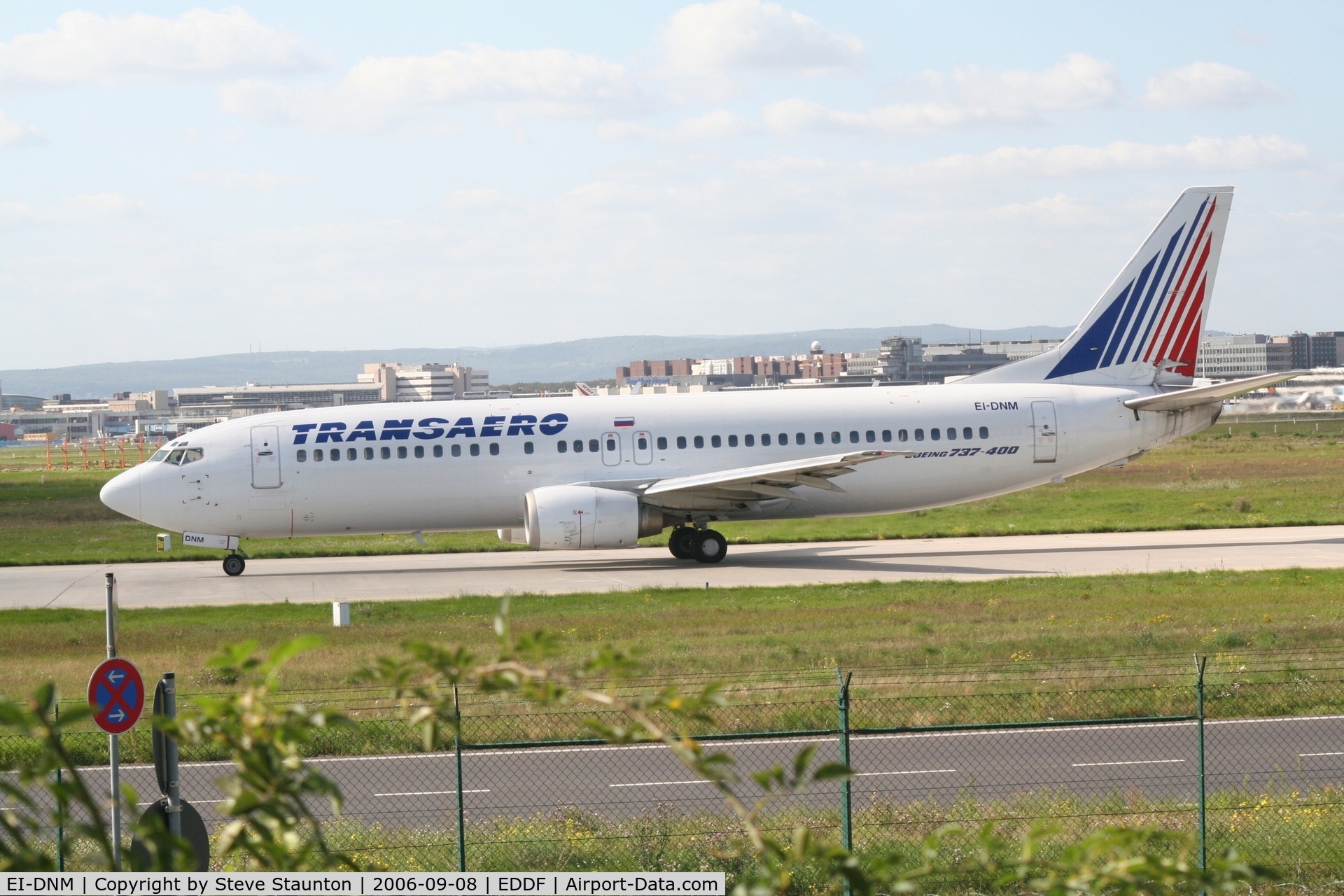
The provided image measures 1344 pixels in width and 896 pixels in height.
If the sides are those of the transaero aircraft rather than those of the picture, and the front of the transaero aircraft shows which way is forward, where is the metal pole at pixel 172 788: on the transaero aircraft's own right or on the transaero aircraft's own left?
on the transaero aircraft's own left

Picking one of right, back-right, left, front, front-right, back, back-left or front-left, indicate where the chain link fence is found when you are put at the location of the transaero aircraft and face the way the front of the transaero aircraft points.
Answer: left

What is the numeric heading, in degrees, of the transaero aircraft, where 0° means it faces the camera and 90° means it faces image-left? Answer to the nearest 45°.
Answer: approximately 90°
